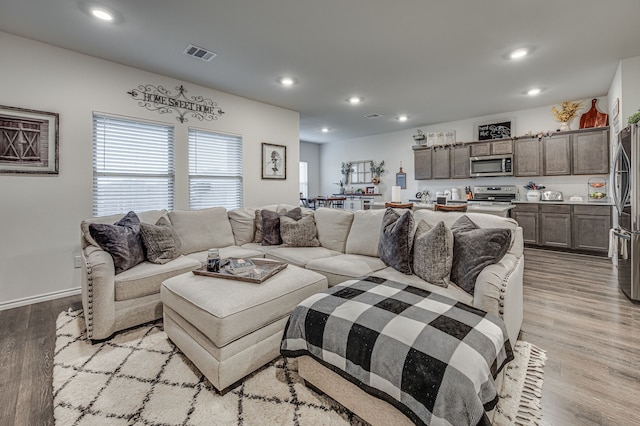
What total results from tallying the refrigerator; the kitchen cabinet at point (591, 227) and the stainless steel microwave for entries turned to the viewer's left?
1

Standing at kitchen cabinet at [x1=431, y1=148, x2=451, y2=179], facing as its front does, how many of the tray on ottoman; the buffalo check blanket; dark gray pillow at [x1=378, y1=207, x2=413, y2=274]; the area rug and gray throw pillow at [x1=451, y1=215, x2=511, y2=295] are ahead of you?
5

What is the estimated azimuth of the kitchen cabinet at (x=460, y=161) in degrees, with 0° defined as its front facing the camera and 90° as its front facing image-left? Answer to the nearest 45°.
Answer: approximately 0°

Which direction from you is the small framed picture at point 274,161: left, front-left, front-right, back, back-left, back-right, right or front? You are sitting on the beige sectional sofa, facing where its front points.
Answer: back

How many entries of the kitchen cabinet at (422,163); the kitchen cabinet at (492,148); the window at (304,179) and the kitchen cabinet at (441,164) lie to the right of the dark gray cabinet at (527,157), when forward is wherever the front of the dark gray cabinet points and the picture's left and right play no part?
4

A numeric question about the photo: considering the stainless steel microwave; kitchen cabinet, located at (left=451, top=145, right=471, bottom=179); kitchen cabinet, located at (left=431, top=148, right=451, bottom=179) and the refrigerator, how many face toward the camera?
3

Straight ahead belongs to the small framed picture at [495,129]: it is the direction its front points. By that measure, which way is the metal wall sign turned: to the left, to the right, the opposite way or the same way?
to the left

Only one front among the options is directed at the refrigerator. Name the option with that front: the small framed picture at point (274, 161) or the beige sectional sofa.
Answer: the small framed picture

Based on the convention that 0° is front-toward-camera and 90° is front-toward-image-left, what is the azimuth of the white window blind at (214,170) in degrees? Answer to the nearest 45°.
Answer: approximately 315°

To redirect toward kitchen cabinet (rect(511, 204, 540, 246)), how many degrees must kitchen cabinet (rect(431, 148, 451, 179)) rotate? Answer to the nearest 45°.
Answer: approximately 45° to its left

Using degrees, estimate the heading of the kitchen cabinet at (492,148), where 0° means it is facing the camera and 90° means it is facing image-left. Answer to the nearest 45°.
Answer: approximately 0°

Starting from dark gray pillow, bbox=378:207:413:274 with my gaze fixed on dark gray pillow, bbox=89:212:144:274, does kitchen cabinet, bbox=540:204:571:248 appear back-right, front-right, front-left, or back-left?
back-right

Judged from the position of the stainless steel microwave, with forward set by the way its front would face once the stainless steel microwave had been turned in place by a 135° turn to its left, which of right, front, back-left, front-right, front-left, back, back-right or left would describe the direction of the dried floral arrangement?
front-right
